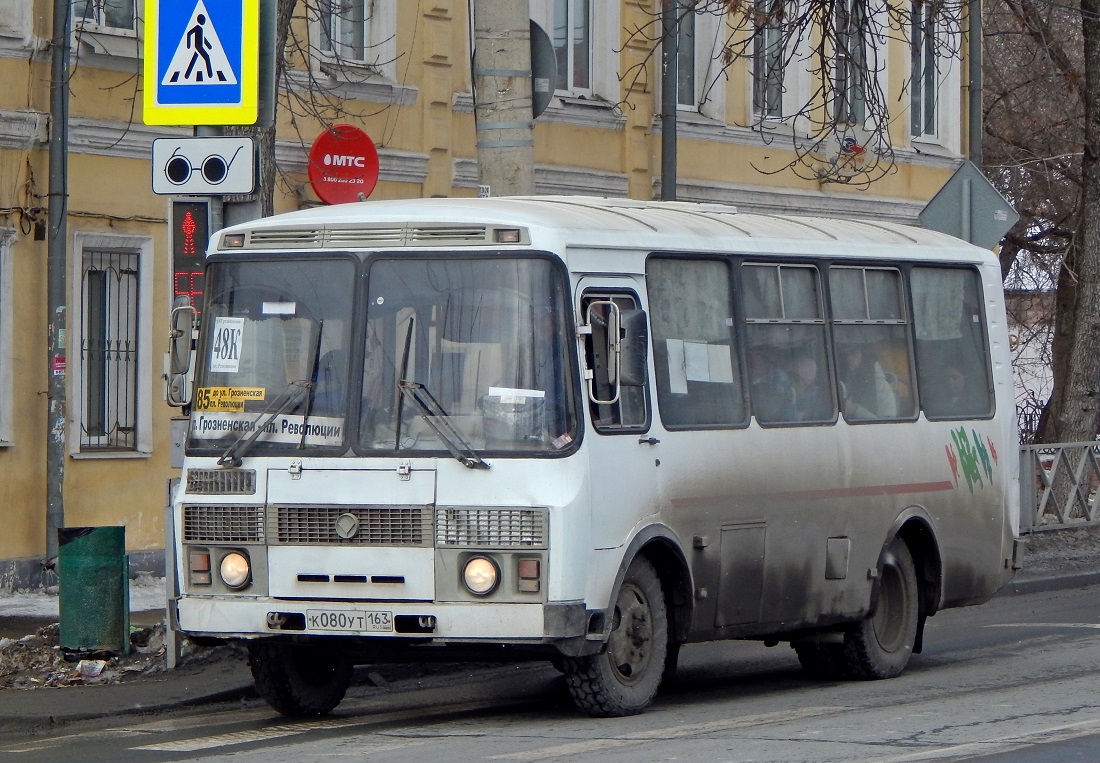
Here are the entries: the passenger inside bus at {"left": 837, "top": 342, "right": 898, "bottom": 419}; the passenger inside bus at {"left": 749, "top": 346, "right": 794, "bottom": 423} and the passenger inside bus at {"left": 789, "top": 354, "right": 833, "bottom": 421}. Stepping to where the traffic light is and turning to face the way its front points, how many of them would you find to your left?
3

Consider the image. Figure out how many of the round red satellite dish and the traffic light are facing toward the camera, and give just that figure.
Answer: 2

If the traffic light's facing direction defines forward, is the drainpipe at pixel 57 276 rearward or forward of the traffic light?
rearward

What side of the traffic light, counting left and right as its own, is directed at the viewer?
front

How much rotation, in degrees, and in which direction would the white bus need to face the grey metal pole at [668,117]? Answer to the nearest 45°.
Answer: approximately 135° to its right

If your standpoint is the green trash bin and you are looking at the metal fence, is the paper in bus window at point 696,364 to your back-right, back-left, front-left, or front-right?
front-right

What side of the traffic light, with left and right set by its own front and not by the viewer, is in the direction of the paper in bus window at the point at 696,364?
left

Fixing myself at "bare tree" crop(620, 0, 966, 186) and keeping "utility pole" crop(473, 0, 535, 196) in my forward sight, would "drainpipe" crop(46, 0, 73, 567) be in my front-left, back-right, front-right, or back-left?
front-right

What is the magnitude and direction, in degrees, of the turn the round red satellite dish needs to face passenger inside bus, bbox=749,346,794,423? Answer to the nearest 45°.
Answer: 0° — it already faces them

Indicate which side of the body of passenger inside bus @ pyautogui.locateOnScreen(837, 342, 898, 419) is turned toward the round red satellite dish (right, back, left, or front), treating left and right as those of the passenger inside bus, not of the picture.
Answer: right

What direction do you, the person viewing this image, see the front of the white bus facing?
facing the viewer and to the left of the viewer

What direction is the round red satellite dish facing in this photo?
toward the camera

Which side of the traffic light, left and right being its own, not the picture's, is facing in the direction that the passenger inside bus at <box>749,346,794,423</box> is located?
left
